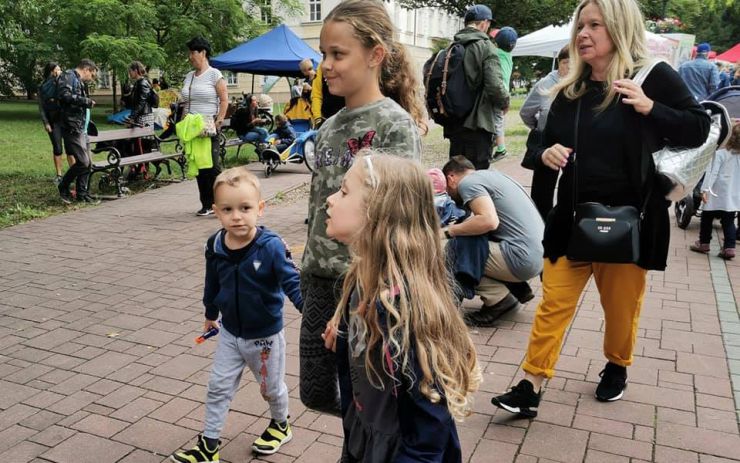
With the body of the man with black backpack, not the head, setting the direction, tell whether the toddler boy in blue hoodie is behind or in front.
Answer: behind

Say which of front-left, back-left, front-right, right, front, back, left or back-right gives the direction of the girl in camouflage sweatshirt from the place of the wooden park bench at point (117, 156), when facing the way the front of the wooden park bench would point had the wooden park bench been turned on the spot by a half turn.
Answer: back-left

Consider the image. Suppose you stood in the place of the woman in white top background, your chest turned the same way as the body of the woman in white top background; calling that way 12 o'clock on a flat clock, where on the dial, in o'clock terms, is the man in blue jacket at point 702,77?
The man in blue jacket is roughly at 7 o'clock from the woman in white top background.

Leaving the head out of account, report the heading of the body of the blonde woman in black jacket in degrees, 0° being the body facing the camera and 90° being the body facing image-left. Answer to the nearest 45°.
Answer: approximately 45°

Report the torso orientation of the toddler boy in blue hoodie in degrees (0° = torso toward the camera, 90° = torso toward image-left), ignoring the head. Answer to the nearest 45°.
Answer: approximately 45°

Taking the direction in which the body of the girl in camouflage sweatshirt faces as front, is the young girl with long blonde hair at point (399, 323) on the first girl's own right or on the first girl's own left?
on the first girl's own left

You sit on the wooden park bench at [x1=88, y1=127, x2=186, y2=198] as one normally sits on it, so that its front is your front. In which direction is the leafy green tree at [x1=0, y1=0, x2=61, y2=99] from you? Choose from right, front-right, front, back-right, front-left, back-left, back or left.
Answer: back-left

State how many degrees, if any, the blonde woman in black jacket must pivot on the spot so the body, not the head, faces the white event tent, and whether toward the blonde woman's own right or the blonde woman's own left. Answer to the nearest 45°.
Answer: approximately 135° to the blonde woman's own right

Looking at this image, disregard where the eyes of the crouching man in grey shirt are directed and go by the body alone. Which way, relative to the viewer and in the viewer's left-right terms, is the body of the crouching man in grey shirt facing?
facing to the left of the viewer

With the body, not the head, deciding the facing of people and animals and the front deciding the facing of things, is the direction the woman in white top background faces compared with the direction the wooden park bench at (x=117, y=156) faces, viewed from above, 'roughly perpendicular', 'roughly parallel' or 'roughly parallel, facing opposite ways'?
roughly perpendicular

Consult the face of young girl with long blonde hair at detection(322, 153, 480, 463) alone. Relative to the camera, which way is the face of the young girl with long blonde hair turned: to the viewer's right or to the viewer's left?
to the viewer's left

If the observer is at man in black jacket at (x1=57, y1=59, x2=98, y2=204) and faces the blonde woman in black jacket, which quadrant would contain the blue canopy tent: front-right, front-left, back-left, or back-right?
back-left
